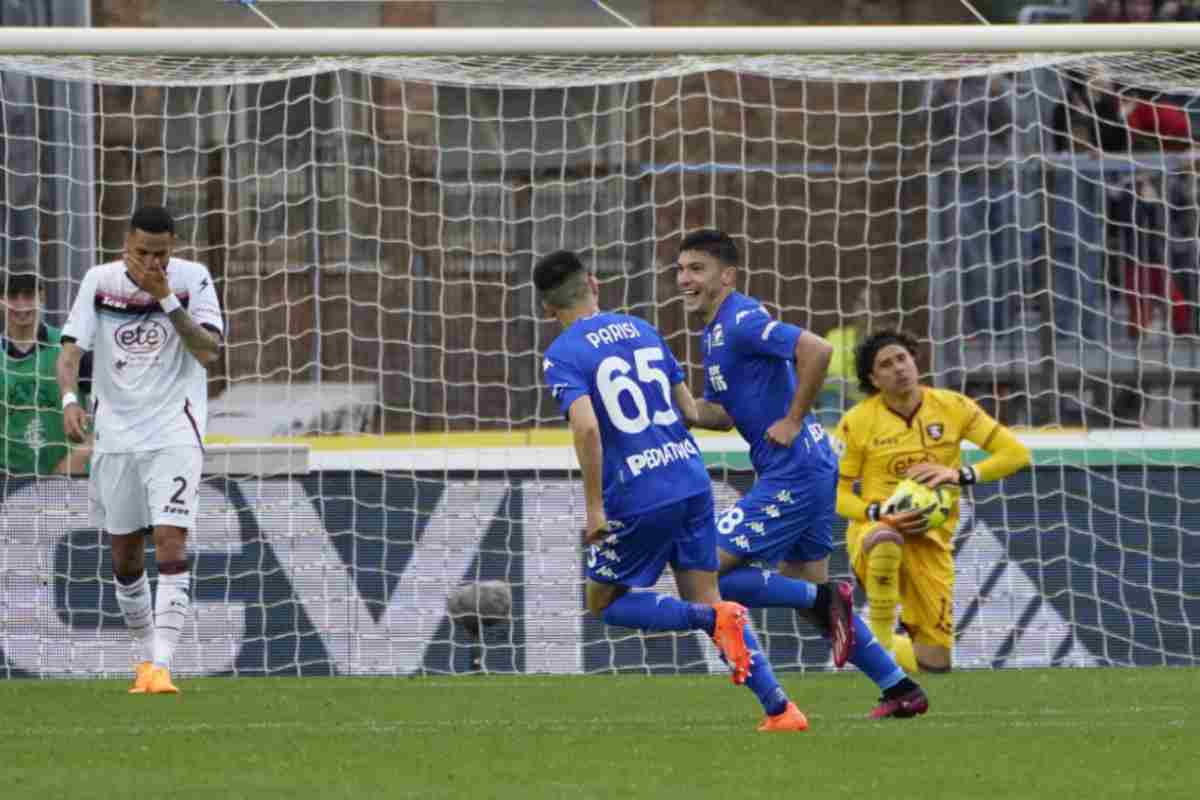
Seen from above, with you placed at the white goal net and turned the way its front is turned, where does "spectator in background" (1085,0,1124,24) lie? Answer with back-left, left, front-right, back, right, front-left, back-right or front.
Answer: back-left

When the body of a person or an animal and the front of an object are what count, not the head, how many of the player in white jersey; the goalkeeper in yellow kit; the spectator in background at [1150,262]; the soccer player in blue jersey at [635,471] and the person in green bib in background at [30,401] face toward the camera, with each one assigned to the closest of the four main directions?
4

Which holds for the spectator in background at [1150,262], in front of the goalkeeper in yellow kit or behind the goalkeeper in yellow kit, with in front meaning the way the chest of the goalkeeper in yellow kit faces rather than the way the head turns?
behind

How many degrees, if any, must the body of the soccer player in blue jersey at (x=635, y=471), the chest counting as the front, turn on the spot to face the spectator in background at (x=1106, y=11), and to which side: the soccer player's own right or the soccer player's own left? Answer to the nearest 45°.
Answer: approximately 45° to the soccer player's own right

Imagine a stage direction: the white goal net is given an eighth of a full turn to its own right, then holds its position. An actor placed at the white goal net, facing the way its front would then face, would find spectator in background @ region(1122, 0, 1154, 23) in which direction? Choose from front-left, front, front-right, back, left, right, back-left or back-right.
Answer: back

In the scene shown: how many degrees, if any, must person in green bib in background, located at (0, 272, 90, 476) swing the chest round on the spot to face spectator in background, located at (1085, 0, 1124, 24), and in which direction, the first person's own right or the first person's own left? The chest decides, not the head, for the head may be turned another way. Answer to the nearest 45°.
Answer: approximately 135° to the first person's own left

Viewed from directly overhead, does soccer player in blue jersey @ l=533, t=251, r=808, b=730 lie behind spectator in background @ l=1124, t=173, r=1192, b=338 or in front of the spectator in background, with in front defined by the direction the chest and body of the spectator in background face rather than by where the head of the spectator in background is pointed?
in front

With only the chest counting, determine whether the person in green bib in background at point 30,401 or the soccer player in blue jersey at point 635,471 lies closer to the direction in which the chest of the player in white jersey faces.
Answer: the soccer player in blue jersey

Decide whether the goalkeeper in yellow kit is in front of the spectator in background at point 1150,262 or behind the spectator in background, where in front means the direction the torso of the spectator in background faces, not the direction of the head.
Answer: in front

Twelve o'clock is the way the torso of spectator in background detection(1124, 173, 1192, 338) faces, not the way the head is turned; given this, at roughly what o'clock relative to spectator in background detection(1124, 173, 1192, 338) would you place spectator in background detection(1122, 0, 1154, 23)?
spectator in background detection(1122, 0, 1154, 23) is roughly at 6 o'clock from spectator in background detection(1124, 173, 1192, 338).

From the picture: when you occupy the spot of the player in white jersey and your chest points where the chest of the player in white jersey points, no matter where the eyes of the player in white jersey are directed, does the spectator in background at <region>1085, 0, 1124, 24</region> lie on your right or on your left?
on your left

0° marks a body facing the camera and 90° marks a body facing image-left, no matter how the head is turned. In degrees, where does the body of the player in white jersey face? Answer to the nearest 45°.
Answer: approximately 0°

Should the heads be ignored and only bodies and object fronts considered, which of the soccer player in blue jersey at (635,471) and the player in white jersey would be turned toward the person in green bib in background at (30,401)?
the soccer player in blue jersey
